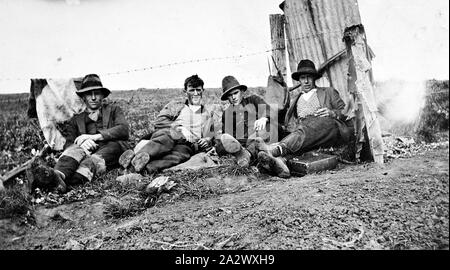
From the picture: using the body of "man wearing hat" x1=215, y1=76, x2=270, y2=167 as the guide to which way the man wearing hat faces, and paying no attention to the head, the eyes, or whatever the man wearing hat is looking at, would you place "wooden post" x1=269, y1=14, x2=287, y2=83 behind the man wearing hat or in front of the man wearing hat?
behind

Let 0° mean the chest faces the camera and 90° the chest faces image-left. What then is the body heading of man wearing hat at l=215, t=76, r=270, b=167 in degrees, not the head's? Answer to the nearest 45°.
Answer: approximately 0°

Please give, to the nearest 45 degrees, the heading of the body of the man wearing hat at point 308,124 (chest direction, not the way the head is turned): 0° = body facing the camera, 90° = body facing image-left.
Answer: approximately 45°

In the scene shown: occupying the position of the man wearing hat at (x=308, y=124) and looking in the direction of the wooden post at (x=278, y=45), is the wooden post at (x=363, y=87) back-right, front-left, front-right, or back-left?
back-right
